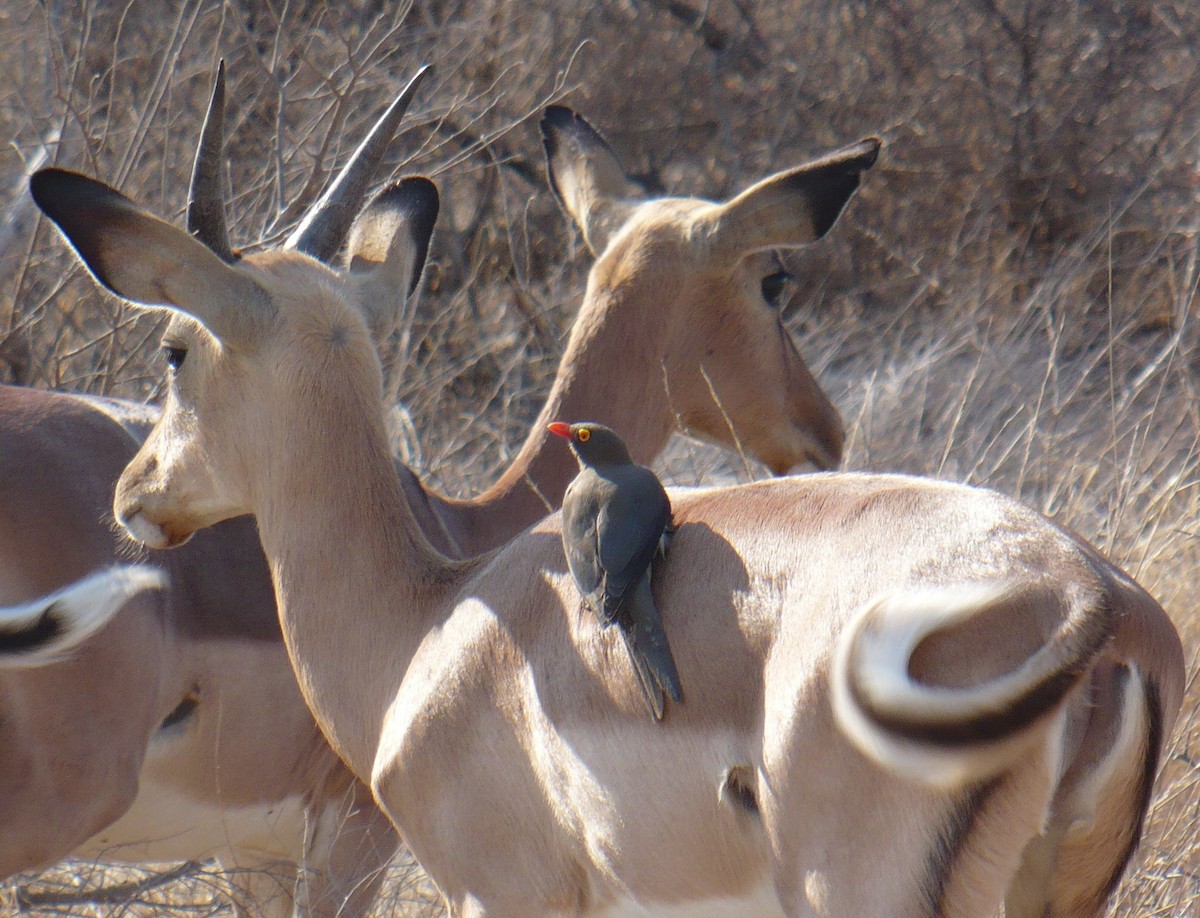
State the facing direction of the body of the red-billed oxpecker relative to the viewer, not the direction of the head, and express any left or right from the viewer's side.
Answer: facing away from the viewer and to the left of the viewer

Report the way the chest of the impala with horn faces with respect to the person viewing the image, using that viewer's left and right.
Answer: facing away from the viewer and to the left of the viewer
